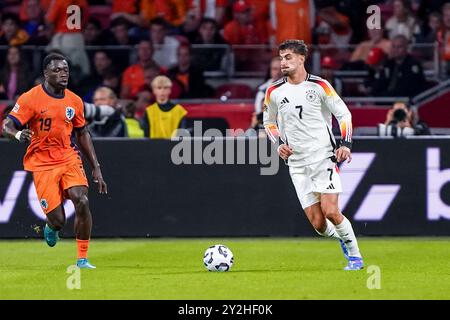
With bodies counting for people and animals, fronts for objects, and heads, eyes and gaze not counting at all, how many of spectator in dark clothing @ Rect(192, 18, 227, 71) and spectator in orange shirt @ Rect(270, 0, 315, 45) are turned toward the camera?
2

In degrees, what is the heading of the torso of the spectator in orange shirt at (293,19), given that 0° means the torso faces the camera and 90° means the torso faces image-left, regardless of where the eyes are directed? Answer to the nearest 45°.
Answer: approximately 0°

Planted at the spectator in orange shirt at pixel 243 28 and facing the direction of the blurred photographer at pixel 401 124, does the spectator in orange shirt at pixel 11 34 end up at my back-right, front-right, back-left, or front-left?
back-right

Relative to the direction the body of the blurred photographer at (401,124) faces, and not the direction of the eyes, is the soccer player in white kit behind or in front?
in front

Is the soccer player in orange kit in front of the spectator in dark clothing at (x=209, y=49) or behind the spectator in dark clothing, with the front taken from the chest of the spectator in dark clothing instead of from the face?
in front

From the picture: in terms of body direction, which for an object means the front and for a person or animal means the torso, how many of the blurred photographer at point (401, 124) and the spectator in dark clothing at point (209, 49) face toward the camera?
2

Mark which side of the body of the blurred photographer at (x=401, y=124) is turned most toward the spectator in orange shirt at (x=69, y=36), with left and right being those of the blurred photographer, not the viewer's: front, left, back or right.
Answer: right

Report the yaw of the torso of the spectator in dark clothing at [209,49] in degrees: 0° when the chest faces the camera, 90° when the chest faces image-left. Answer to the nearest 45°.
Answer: approximately 0°

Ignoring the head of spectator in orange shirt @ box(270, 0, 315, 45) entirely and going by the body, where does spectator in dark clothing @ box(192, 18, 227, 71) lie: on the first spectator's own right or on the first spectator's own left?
on the first spectator's own right

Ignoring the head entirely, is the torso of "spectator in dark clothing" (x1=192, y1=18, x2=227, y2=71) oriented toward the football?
yes

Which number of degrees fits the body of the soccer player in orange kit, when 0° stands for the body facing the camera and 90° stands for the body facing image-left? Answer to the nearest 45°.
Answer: approximately 315°
